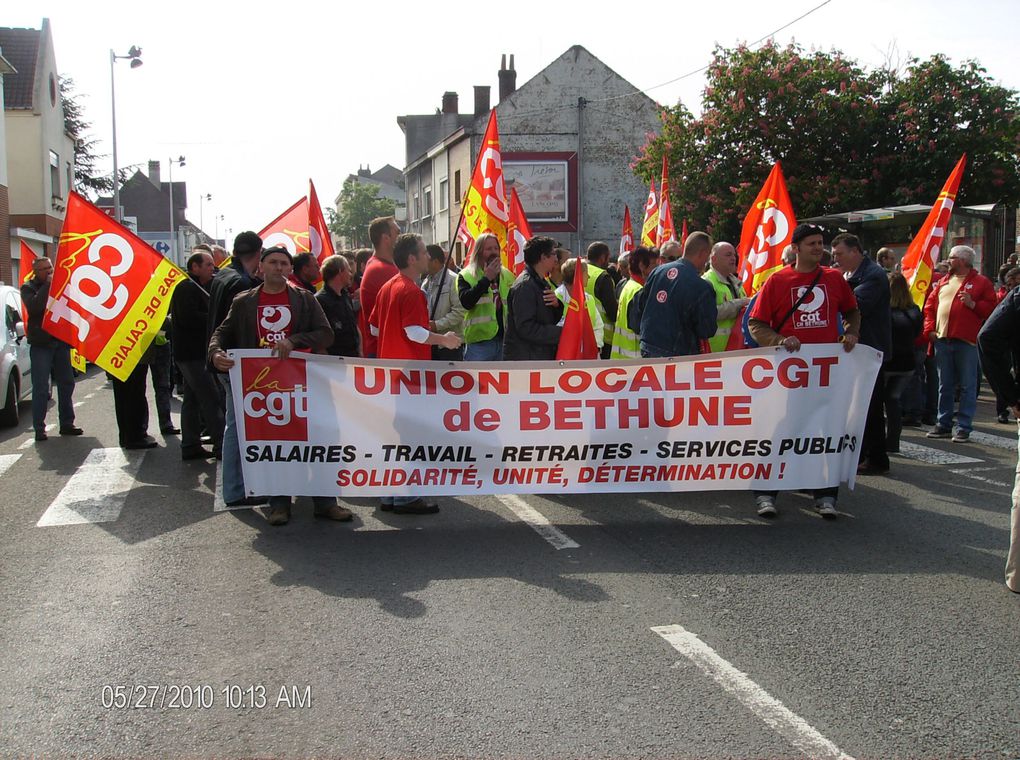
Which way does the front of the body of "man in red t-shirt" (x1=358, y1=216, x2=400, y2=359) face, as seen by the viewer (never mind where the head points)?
to the viewer's right

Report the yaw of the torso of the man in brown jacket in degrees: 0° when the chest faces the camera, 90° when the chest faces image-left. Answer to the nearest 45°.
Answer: approximately 0°

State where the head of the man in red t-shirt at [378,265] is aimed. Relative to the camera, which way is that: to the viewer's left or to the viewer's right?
to the viewer's right

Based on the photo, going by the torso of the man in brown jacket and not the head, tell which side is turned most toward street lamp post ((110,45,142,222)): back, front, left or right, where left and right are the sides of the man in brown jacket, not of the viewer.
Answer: back

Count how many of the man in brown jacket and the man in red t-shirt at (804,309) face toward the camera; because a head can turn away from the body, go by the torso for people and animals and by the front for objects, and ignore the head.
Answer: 2

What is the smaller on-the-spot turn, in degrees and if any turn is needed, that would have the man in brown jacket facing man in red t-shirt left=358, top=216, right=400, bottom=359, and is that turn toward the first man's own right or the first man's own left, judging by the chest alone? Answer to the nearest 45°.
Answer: approximately 135° to the first man's own left

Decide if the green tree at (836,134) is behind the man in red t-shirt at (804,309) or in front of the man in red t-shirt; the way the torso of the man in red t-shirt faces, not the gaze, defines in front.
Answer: behind

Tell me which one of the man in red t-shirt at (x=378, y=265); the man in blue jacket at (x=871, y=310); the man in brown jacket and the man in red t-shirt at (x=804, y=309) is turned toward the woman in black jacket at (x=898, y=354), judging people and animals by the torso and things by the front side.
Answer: the man in red t-shirt at (x=378, y=265)

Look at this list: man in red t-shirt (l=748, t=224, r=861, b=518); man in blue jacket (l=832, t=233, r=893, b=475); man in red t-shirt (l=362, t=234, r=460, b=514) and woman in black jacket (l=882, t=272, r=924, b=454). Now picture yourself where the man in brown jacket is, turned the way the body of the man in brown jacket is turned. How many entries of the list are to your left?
4
